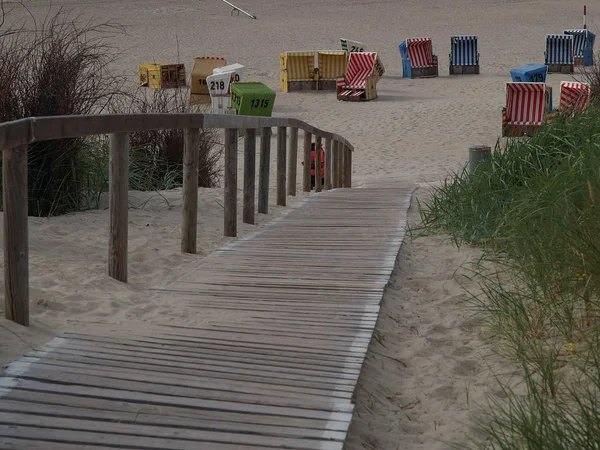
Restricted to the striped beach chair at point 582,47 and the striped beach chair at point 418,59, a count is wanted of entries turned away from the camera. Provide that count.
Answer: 0

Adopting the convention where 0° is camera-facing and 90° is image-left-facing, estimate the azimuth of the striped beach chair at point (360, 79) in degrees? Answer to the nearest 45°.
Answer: approximately 45°

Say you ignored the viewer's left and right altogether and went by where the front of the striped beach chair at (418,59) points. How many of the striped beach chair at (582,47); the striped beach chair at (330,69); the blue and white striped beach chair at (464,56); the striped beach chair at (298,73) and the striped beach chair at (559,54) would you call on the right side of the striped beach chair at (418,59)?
2

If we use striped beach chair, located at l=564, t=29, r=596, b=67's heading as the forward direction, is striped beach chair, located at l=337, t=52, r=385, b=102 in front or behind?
in front

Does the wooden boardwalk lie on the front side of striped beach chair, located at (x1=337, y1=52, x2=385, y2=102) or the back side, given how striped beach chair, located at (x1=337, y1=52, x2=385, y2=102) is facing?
on the front side

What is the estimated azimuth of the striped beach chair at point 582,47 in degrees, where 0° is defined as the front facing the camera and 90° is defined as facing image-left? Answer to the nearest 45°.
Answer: approximately 45°

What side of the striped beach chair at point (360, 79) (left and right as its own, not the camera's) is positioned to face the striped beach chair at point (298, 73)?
right

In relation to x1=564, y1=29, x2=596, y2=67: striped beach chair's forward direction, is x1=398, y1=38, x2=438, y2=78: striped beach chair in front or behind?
in front

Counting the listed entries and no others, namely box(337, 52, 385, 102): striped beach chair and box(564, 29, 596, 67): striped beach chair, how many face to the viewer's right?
0
